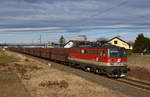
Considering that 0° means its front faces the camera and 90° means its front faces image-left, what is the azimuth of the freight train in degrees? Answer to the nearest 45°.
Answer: approximately 315°
